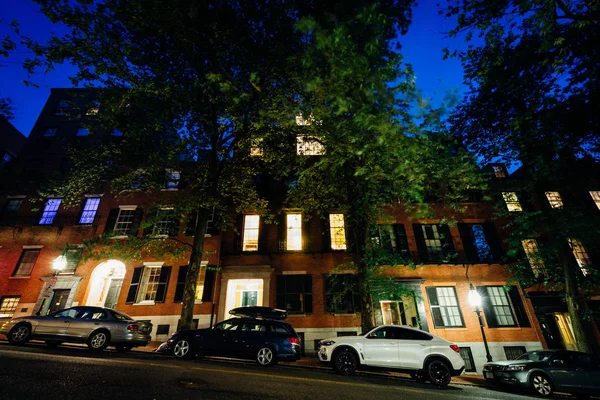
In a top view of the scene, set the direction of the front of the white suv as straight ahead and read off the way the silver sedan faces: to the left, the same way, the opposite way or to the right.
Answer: the same way

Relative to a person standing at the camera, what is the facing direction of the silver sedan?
facing away from the viewer and to the left of the viewer

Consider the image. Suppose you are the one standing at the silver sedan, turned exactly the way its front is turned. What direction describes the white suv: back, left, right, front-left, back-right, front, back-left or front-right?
back

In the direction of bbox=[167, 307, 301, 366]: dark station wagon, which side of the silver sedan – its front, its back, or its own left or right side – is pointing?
back

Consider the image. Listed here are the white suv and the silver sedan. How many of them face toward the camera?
0

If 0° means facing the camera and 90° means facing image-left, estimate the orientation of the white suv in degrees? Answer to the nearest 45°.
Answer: approximately 90°

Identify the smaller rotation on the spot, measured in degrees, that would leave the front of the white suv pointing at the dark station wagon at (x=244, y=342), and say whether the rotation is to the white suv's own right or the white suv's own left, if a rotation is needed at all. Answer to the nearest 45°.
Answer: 0° — it already faces it

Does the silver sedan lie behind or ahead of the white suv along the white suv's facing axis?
ahead
